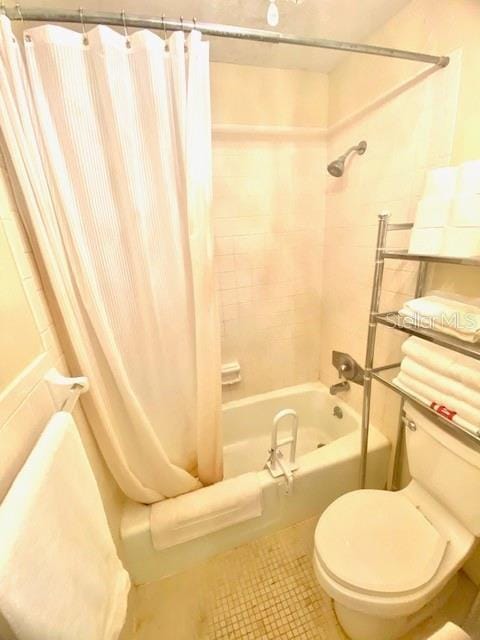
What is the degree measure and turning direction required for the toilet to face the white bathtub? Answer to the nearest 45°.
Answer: approximately 45° to its right

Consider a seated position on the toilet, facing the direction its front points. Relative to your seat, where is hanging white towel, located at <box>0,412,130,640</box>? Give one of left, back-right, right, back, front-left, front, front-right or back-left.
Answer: front

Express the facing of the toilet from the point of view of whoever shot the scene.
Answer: facing the viewer and to the left of the viewer

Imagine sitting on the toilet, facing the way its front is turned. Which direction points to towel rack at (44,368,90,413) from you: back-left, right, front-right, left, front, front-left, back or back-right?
front
